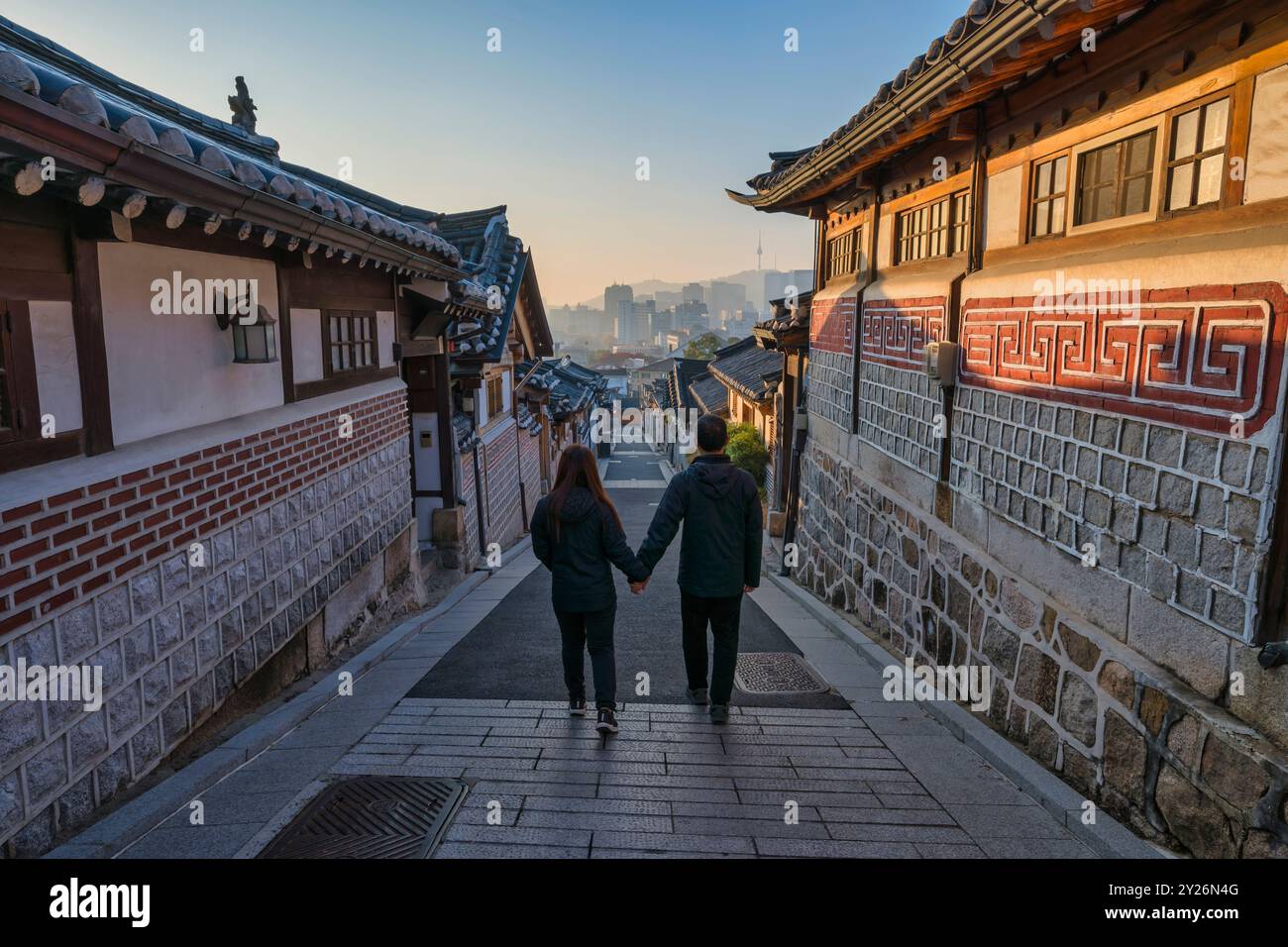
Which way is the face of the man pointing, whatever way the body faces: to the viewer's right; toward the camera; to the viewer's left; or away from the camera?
away from the camera

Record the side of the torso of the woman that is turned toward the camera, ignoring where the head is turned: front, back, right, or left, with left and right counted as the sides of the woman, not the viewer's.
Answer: back

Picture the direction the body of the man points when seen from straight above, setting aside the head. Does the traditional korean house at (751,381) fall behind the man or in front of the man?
in front

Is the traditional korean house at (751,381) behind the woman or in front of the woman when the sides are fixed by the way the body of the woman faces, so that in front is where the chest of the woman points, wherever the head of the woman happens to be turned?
in front

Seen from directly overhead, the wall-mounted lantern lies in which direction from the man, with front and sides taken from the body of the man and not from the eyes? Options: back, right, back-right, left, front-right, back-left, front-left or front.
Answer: left

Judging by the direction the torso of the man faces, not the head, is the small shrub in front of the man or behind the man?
in front

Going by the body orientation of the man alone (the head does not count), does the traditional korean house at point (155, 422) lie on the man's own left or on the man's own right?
on the man's own left

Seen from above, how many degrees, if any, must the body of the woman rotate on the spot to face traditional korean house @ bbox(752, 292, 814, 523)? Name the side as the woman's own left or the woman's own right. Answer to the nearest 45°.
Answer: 0° — they already face it

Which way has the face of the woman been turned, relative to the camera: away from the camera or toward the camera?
away from the camera

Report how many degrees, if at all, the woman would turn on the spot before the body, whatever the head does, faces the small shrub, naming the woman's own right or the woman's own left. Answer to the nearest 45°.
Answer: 0° — they already face it

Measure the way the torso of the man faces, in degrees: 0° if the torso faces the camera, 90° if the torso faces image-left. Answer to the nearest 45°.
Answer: approximately 180°

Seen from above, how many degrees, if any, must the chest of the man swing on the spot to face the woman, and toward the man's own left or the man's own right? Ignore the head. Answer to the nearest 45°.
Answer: approximately 90° to the man's own left

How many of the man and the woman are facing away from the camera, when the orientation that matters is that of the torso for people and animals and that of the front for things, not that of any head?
2
